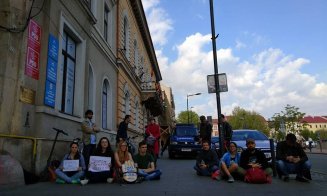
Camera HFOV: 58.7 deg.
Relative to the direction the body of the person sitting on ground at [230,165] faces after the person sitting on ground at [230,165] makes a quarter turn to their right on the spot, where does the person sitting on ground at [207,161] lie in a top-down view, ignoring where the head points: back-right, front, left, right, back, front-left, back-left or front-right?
front-right

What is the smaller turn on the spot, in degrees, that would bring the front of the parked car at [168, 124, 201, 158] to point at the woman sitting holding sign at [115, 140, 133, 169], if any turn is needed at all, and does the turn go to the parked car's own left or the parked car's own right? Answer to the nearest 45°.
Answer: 0° — it already faces them

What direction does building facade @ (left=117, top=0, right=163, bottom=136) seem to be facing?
to the viewer's right

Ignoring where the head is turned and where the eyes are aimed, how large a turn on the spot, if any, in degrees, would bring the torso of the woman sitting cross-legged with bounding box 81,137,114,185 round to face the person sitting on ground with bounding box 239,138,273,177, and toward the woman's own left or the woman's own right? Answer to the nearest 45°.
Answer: approximately 90° to the woman's own left

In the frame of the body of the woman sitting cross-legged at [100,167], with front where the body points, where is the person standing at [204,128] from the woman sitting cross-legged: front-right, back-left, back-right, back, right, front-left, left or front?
back-left

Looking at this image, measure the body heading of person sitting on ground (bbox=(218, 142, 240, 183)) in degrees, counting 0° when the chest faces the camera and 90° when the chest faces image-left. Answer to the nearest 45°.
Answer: approximately 0°

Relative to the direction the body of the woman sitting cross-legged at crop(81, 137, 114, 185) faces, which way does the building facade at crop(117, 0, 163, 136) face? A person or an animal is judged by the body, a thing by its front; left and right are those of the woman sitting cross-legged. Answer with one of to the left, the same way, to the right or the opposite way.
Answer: to the left

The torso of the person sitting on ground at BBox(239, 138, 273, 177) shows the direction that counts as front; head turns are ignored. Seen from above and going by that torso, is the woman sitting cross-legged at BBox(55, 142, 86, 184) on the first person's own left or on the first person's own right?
on the first person's own right

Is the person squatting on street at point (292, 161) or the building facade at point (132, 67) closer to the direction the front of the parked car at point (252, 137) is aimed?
the person squatting on street
